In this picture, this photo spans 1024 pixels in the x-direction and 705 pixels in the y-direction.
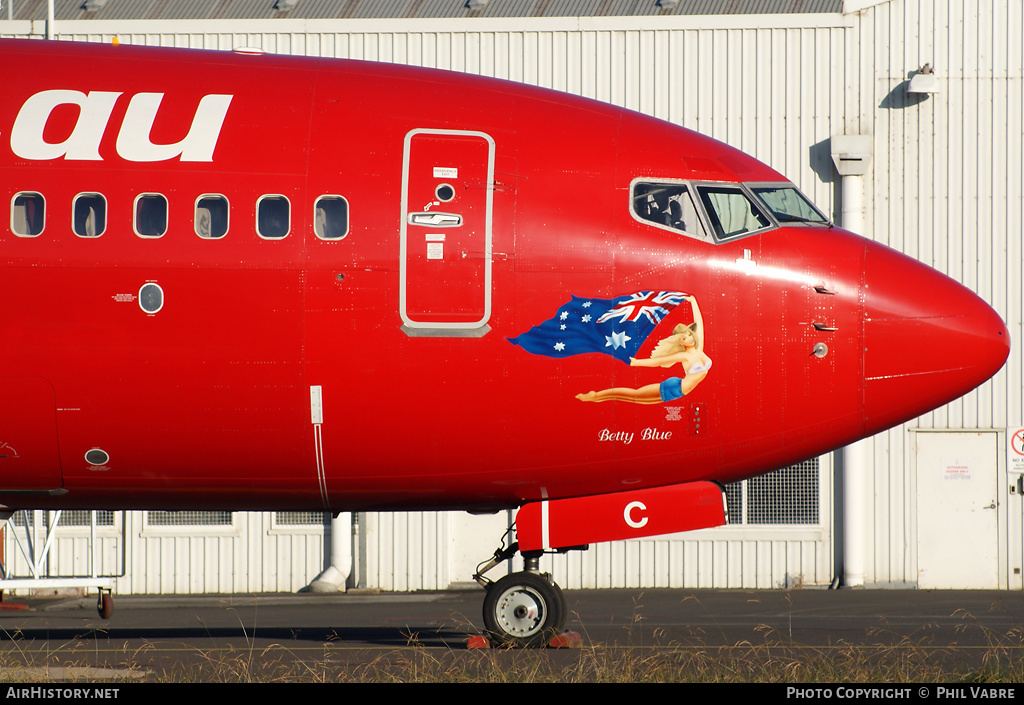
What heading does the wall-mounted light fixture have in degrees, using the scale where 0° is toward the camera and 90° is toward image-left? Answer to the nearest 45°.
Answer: approximately 0°

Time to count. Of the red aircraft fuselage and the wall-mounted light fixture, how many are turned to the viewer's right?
1

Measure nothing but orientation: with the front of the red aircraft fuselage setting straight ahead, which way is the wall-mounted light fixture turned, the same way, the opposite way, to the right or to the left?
to the right

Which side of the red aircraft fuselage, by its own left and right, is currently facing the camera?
right

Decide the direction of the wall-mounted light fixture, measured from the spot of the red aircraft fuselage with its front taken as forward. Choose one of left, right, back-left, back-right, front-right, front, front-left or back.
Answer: front-left
